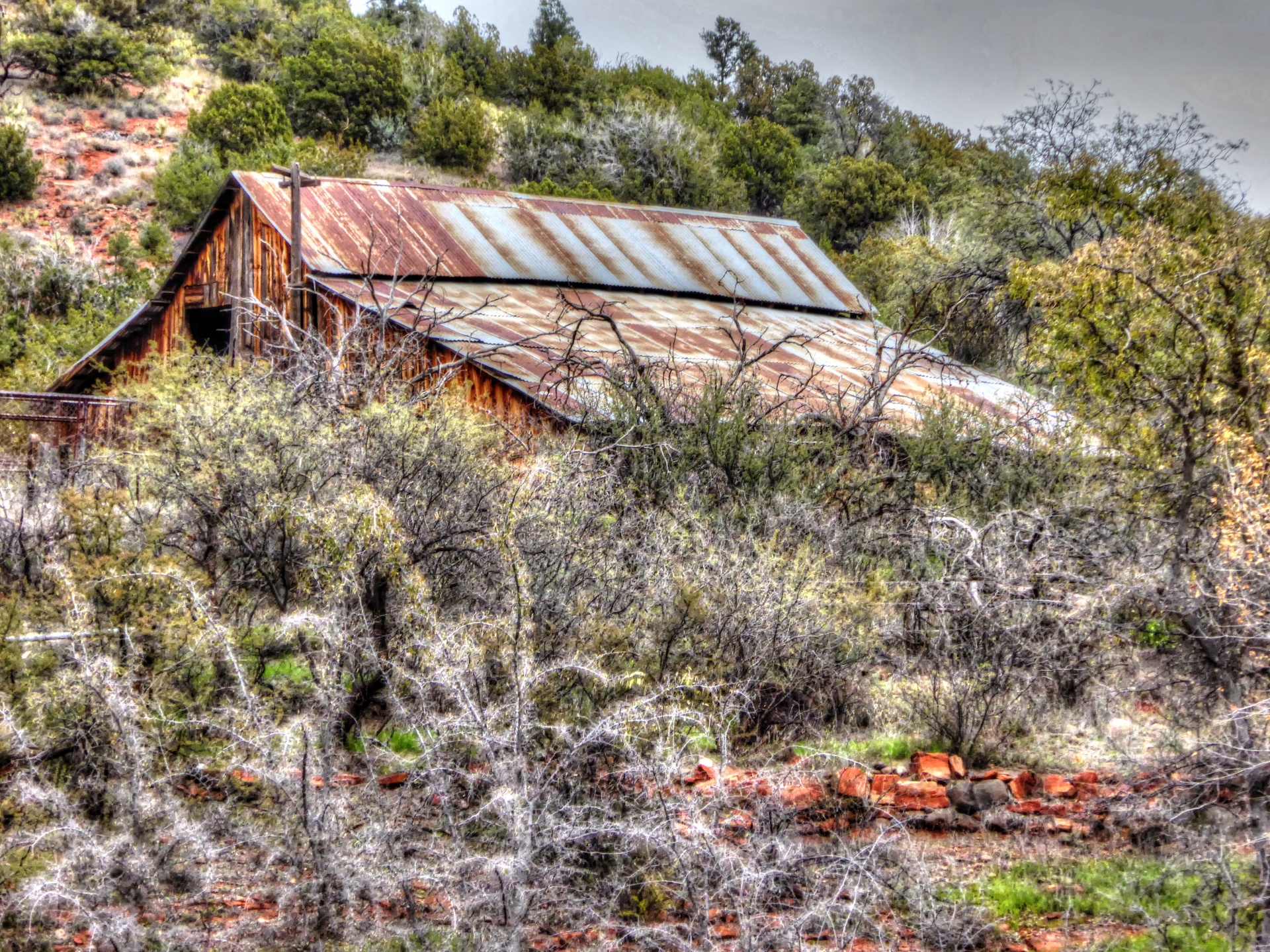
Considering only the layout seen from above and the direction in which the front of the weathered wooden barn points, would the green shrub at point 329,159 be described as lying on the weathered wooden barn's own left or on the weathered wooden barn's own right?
on the weathered wooden barn's own right

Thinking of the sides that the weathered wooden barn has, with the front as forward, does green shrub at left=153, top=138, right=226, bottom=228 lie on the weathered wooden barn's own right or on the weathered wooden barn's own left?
on the weathered wooden barn's own right

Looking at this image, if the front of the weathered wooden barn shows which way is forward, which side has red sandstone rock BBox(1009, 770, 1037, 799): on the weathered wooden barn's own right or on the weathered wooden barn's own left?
on the weathered wooden barn's own left

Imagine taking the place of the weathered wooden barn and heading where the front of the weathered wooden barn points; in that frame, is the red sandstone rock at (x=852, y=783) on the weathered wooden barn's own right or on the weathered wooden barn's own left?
on the weathered wooden barn's own left

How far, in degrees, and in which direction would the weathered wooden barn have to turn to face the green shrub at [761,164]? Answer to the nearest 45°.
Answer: approximately 135° to its right

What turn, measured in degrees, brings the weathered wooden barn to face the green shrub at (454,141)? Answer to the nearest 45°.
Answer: approximately 135° to its right

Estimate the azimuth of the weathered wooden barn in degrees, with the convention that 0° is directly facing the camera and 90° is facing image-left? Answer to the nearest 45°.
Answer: approximately 45°

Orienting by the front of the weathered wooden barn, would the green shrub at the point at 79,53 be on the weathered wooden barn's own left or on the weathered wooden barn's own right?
on the weathered wooden barn's own right

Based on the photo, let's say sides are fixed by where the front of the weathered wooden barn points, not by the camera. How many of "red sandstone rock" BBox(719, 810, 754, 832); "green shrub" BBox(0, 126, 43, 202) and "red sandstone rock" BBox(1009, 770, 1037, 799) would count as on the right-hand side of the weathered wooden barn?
1

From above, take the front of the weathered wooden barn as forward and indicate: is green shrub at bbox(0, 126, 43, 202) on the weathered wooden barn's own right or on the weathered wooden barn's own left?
on the weathered wooden barn's own right

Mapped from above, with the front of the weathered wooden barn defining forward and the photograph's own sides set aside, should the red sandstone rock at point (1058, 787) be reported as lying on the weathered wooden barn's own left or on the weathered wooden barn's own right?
on the weathered wooden barn's own left

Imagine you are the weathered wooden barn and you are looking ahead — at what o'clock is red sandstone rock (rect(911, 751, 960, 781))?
The red sandstone rock is roughly at 10 o'clock from the weathered wooden barn.

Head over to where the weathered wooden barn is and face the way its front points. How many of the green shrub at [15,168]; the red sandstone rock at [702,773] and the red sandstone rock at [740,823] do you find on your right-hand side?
1
